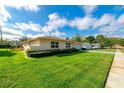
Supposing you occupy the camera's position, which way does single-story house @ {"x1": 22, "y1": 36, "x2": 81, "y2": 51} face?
facing the viewer and to the right of the viewer
